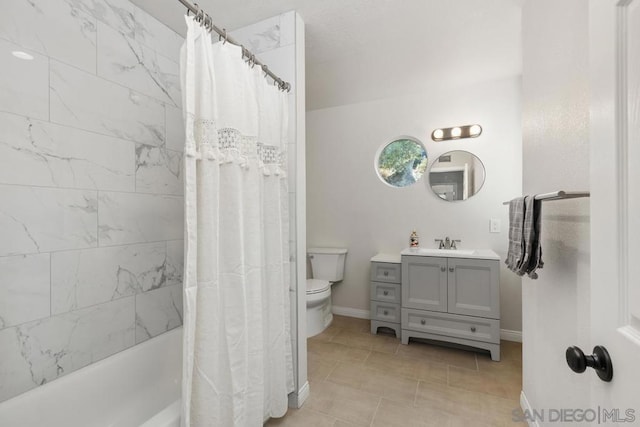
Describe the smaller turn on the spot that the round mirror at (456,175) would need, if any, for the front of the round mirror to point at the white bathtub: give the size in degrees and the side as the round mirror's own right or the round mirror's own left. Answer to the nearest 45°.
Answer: approximately 45° to the round mirror's own right

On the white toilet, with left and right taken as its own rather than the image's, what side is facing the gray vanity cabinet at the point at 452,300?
left

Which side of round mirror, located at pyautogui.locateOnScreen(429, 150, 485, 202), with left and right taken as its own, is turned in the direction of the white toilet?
right

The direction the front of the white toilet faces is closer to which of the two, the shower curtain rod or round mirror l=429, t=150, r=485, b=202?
the shower curtain rod

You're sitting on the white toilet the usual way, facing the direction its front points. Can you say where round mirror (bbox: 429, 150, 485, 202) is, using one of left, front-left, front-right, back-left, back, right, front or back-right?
back-left
